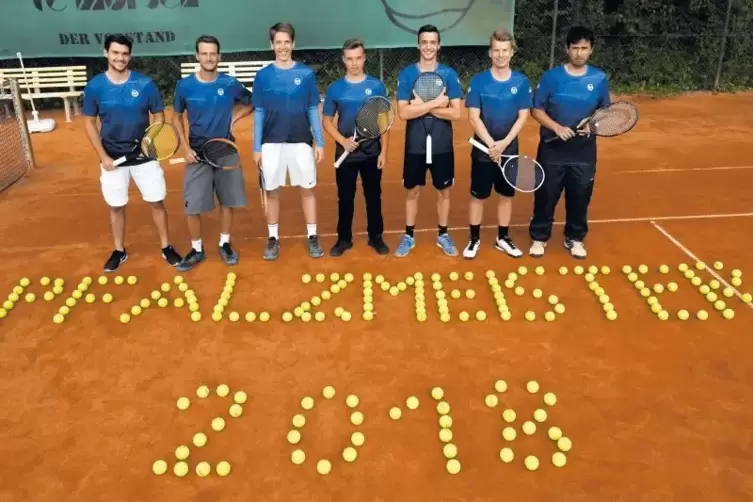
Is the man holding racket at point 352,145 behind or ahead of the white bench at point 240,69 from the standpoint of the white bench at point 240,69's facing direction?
ahead

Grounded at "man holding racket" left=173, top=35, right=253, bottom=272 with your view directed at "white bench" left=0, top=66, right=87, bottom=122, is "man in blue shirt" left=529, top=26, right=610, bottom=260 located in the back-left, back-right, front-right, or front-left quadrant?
back-right

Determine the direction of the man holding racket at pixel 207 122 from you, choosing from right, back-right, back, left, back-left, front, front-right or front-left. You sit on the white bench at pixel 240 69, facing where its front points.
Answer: front

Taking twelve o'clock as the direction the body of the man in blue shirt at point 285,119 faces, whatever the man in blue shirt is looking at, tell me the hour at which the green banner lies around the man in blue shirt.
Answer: The green banner is roughly at 6 o'clock from the man in blue shirt.

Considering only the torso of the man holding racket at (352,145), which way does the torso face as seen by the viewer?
toward the camera

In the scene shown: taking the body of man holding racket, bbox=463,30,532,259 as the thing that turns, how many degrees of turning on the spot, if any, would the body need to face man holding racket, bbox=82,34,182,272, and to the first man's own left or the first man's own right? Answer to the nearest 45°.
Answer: approximately 90° to the first man's own right

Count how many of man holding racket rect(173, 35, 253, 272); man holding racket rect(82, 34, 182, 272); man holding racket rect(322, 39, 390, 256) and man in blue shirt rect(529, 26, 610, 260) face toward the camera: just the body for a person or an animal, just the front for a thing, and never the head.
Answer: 4

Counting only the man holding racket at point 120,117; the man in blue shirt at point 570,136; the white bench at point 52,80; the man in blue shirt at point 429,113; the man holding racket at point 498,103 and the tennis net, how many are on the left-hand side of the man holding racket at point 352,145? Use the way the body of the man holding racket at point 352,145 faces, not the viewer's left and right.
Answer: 3

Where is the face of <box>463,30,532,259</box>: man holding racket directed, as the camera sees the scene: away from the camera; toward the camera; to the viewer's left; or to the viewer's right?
toward the camera

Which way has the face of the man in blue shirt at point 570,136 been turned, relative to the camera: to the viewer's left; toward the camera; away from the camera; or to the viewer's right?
toward the camera

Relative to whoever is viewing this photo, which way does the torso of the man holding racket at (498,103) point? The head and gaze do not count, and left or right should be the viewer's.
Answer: facing the viewer

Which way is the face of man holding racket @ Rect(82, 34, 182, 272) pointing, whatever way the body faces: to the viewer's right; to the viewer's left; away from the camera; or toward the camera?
toward the camera

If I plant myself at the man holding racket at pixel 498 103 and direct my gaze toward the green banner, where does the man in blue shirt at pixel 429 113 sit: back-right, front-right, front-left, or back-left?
front-left

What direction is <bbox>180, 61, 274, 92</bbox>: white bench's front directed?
toward the camera

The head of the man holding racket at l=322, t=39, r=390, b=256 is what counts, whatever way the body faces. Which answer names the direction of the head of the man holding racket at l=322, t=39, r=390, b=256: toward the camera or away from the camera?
toward the camera
